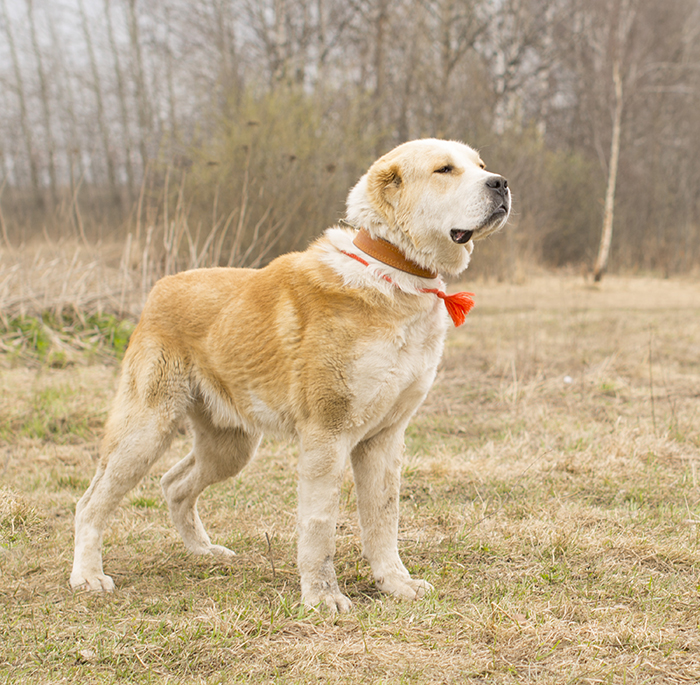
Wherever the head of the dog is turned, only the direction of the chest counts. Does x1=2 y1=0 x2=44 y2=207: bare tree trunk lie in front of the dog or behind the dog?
behind

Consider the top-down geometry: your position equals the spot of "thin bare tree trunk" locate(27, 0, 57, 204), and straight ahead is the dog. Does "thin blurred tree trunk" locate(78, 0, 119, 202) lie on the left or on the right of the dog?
left

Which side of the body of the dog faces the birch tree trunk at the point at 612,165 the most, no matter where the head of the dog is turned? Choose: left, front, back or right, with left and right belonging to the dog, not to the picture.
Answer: left

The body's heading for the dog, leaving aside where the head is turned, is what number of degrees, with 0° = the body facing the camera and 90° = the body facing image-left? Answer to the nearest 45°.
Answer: approximately 315°

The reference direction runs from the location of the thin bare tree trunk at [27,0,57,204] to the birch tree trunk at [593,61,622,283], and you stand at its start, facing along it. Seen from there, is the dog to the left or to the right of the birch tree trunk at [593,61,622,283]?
right

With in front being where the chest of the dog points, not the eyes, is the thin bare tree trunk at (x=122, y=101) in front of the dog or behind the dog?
behind

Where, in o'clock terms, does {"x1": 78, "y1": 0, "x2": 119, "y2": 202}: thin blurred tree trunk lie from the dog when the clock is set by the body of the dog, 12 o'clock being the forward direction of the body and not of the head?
The thin blurred tree trunk is roughly at 7 o'clock from the dog.

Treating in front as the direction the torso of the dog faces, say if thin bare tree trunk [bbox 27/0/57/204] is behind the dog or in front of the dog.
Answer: behind
